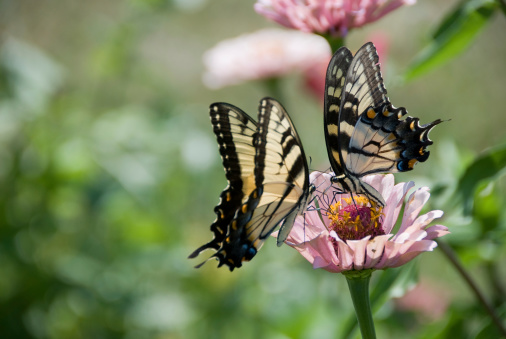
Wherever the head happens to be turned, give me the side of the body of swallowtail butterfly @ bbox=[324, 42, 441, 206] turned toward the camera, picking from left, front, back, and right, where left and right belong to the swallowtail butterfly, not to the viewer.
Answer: left
